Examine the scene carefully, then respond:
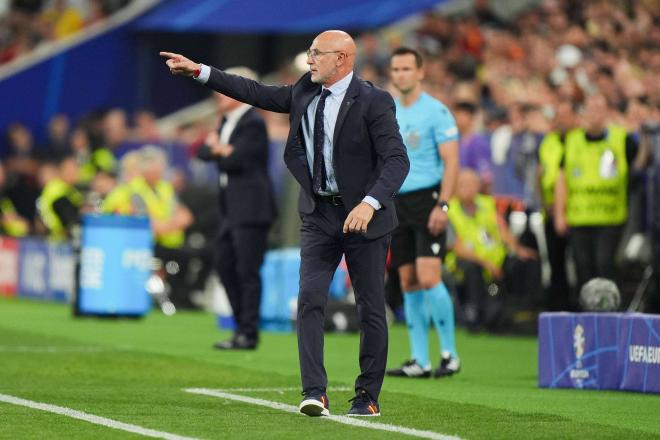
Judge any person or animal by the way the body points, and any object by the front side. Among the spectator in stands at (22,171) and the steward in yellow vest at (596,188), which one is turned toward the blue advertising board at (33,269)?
the spectator in stands

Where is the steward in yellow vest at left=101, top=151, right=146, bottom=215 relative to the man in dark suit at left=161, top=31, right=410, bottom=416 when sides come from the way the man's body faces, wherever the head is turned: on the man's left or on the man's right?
on the man's right

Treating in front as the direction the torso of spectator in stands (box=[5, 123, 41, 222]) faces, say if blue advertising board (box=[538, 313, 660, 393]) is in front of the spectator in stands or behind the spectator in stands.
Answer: in front

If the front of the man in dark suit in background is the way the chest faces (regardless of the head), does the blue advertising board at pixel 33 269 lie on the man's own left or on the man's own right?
on the man's own right

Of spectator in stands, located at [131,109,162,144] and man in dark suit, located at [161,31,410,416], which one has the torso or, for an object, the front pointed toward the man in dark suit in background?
the spectator in stands

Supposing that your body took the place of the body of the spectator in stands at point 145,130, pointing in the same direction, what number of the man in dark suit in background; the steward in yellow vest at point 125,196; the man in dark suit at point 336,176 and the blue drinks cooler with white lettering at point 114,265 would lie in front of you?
4

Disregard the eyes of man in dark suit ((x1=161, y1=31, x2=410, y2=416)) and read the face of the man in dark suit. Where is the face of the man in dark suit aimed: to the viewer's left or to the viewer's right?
to the viewer's left

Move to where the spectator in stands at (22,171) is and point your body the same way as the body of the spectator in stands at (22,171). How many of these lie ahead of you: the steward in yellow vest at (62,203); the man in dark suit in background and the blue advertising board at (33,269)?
3

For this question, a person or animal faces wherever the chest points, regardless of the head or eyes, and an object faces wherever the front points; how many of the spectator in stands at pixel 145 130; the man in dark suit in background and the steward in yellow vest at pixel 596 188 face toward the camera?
2

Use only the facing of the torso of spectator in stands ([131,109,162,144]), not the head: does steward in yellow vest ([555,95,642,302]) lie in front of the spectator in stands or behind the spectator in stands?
in front

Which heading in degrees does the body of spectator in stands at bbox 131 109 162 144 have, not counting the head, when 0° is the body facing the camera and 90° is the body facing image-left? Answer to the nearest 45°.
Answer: approximately 0°

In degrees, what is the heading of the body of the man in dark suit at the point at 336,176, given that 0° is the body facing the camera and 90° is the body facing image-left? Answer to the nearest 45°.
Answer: approximately 45°

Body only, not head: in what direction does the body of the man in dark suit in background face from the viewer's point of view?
to the viewer's left

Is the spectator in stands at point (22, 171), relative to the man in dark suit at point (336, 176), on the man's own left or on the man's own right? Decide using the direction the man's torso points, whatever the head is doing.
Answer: on the man's own right
